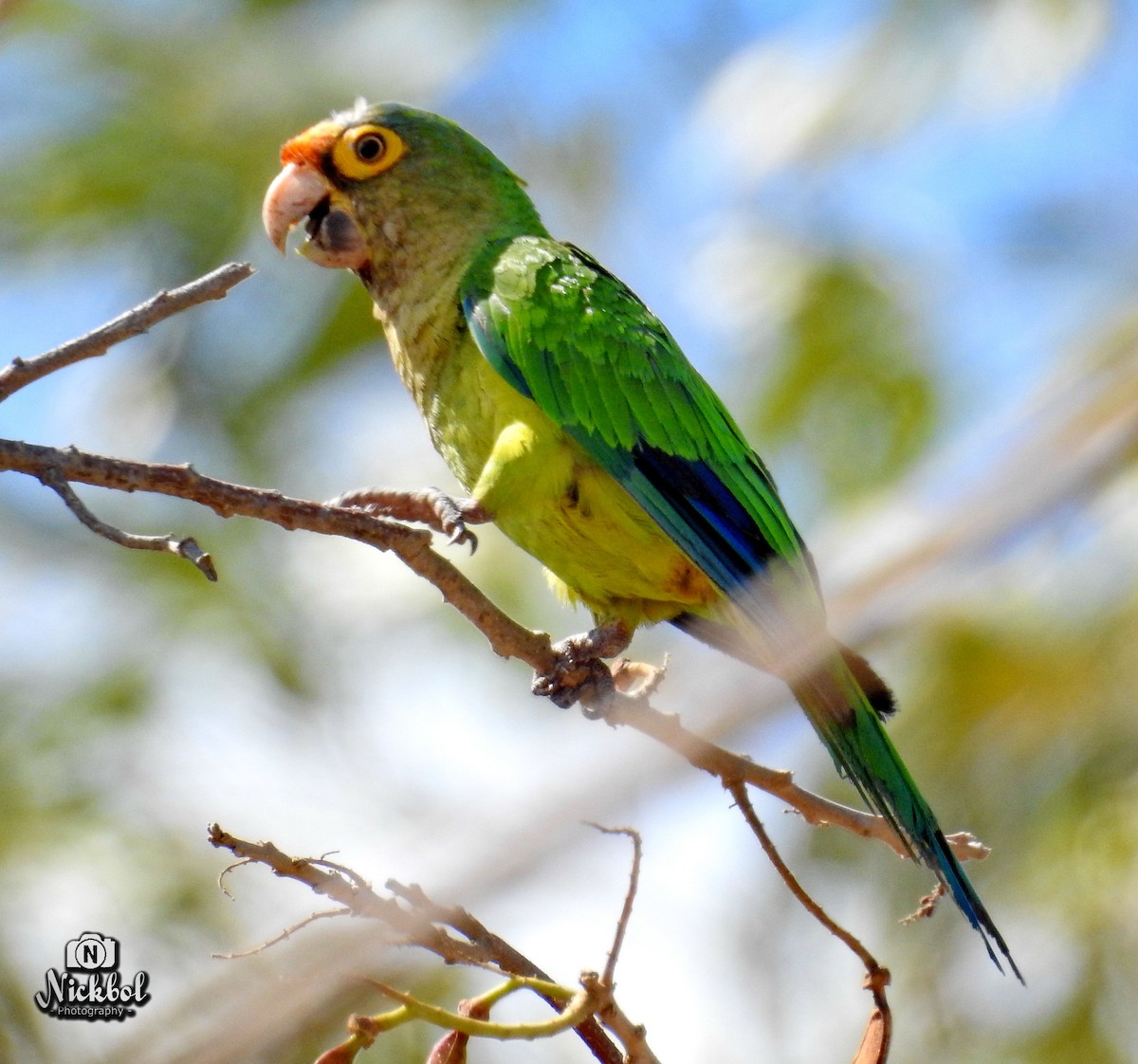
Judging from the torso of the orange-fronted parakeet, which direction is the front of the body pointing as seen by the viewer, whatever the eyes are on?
to the viewer's left
